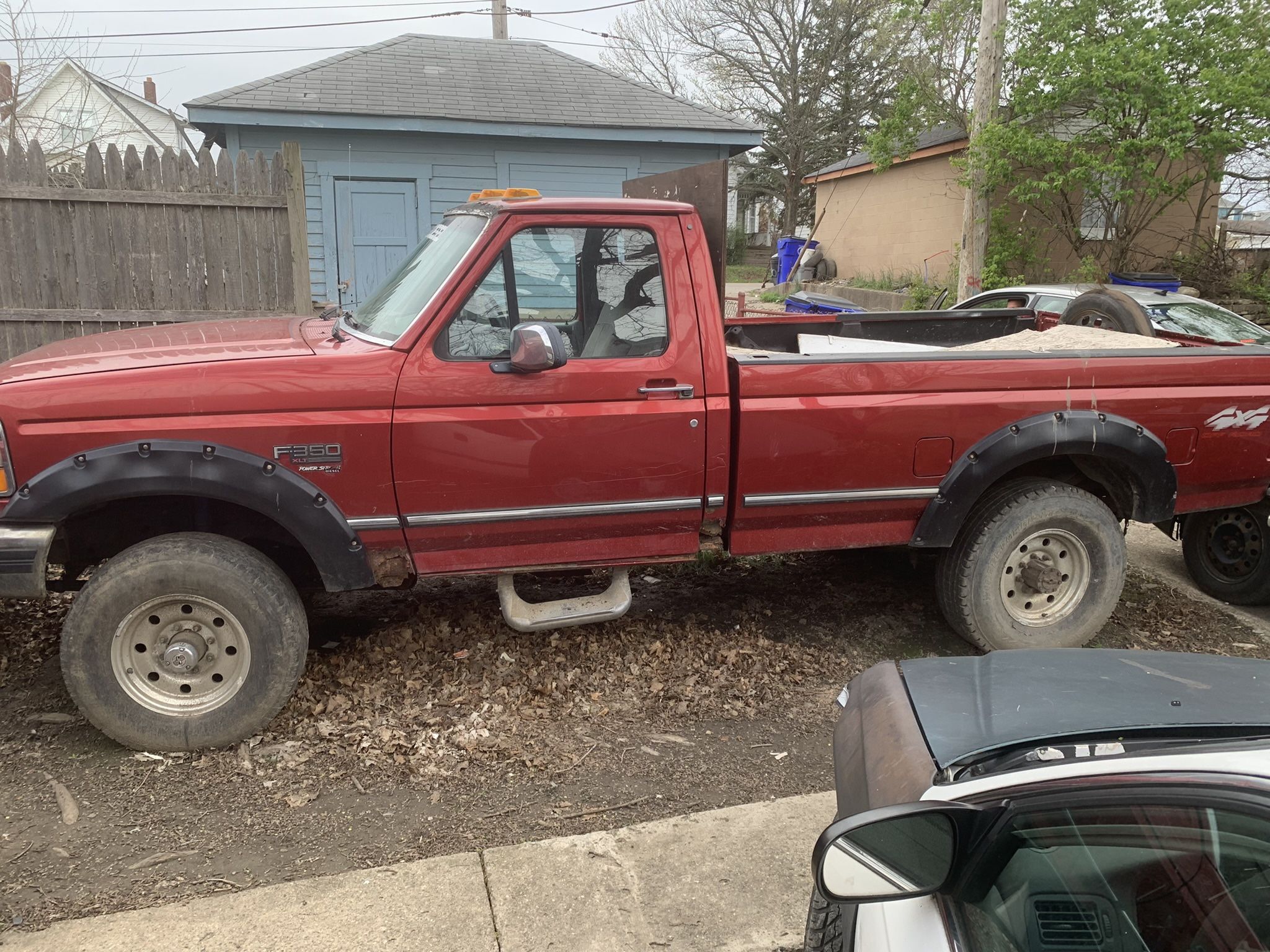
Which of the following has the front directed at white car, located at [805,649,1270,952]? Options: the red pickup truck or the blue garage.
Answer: the blue garage

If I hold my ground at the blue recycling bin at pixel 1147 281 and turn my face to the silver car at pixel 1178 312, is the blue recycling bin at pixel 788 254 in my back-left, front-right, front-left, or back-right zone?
back-right

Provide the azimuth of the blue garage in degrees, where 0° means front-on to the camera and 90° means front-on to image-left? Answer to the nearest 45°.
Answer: approximately 0°

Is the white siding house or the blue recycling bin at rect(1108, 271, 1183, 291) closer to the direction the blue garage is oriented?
the blue recycling bin

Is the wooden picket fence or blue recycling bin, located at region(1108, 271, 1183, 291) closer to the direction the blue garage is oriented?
the wooden picket fence

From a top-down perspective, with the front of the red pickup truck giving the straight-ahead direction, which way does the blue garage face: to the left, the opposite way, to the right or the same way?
to the left

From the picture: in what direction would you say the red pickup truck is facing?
to the viewer's left

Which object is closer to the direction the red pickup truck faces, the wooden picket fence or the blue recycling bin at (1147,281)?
the wooden picket fence

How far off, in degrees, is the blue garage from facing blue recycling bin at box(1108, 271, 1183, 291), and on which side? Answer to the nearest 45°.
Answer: approximately 90° to its left
